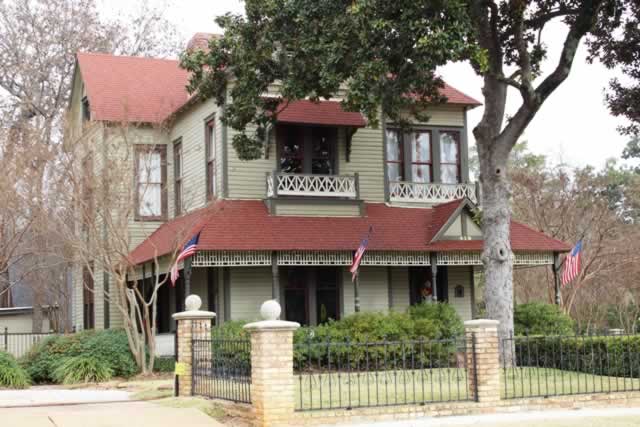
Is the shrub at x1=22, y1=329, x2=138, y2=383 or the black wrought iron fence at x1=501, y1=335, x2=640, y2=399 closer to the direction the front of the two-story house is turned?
the black wrought iron fence

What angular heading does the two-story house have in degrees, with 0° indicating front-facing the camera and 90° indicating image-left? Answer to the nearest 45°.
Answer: approximately 0°

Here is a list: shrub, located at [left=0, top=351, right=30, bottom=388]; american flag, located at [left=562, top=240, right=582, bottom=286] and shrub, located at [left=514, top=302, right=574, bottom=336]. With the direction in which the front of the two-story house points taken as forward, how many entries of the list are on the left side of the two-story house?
2

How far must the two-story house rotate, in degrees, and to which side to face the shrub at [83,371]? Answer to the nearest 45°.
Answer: approximately 45° to its right

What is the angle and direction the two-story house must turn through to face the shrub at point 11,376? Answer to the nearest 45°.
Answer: approximately 45° to its right

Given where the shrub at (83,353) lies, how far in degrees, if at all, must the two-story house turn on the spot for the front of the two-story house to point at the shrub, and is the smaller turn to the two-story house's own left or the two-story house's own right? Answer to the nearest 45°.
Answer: approximately 45° to the two-story house's own right

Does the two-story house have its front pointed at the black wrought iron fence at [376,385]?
yes

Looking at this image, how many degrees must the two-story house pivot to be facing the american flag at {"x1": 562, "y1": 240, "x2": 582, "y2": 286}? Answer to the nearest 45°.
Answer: approximately 90° to its left
